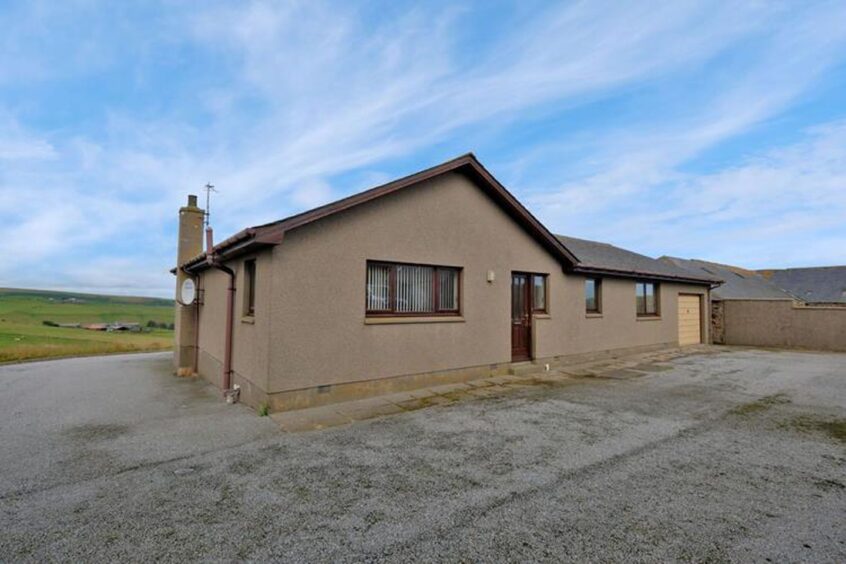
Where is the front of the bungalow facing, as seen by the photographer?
facing the viewer and to the right of the viewer

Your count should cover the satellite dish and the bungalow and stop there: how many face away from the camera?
0

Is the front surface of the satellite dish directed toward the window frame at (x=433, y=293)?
no

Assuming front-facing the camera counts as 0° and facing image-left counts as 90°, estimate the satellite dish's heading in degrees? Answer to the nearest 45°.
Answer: approximately 45°
